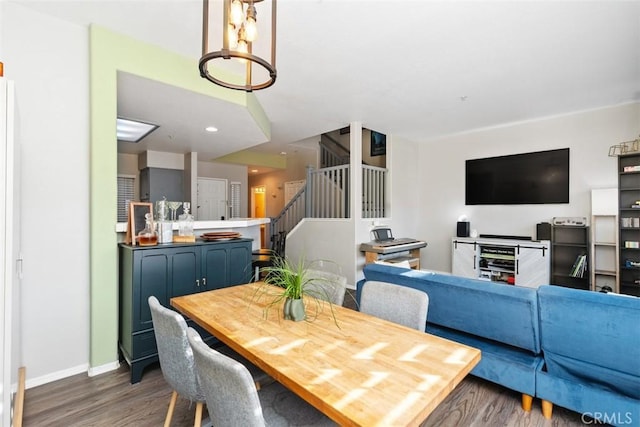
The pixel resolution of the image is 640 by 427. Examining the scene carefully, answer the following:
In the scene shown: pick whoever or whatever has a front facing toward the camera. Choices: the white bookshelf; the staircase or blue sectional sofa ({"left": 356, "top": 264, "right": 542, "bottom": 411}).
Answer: the white bookshelf

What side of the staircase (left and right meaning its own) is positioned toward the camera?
left

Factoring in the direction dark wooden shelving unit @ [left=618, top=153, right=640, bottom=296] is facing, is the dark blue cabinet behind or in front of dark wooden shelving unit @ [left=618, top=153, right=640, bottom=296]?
in front

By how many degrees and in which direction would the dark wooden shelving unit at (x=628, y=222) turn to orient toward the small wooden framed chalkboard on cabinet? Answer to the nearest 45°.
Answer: approximately 45° to its right

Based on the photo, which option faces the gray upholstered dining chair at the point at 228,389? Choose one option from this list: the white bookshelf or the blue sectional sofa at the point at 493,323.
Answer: the white bookshelf

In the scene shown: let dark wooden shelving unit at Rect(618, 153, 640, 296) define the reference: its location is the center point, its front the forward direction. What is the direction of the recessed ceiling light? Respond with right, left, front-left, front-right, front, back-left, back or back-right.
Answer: front-right

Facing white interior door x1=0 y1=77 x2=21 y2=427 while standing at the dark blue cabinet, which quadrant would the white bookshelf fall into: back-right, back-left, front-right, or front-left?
back-left

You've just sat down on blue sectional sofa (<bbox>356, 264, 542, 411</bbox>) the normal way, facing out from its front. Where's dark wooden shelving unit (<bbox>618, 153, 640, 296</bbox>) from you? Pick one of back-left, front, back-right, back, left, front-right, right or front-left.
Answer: front

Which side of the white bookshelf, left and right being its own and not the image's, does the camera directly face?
front

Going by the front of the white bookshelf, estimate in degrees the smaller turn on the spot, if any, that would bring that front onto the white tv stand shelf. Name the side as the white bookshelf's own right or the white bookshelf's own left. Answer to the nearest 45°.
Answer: approximately 90° to the white bookshelf's own right

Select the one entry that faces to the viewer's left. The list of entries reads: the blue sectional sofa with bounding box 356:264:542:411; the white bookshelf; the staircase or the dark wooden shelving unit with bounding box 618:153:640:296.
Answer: the staircase

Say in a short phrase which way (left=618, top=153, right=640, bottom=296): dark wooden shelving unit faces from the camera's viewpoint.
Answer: facing the viewer

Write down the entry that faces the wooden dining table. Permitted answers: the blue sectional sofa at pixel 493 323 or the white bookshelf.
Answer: the white bookshelf

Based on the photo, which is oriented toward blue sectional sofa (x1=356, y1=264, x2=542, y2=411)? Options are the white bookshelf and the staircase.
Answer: the white bookshelf

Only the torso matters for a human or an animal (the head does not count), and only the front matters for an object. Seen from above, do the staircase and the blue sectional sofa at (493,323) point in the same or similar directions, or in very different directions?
very different directions

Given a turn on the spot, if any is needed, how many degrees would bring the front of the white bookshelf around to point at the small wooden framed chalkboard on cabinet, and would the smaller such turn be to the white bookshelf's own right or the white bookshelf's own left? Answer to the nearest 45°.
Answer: approximately 45° to the white bookshelf's own right
